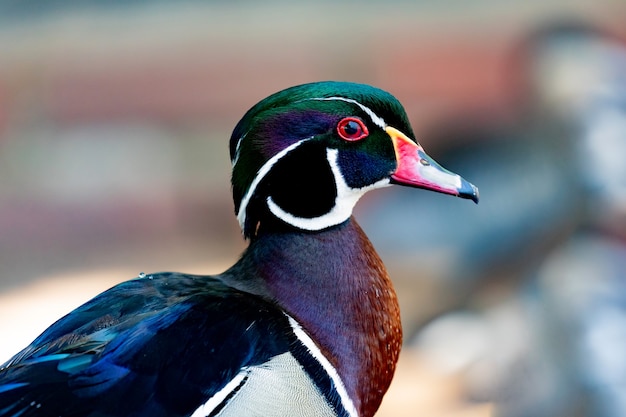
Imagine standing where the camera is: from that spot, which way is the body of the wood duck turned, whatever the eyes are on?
to the viewer's right
